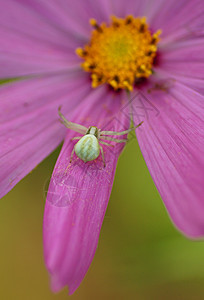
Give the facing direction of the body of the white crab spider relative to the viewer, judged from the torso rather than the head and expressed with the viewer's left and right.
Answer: facing away from the viewer
